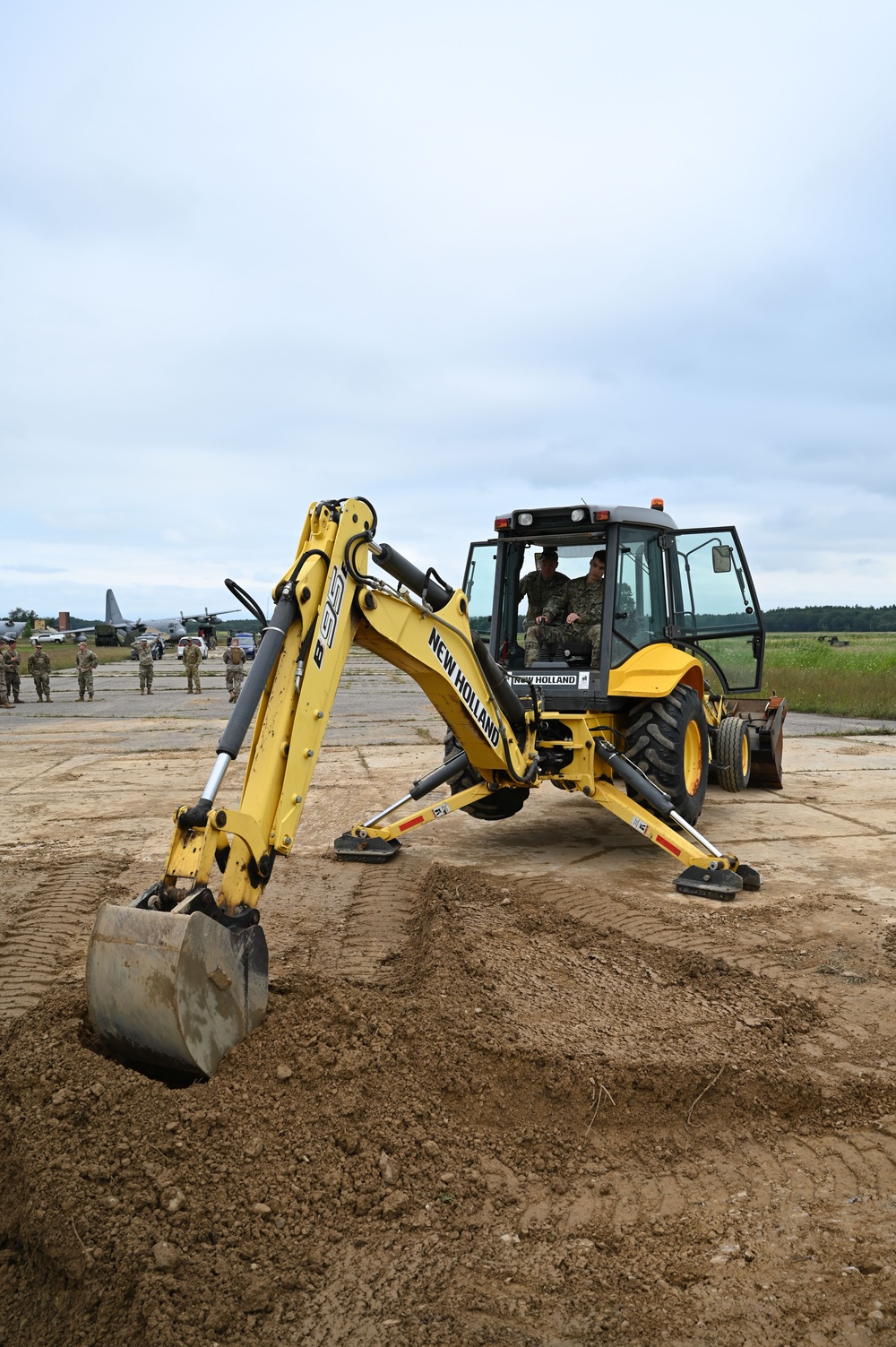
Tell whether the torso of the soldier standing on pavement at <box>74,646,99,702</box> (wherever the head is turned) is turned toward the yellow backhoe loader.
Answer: yes

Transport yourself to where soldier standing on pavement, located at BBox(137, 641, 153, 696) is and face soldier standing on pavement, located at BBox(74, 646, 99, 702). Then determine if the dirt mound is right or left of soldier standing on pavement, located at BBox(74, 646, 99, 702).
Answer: left

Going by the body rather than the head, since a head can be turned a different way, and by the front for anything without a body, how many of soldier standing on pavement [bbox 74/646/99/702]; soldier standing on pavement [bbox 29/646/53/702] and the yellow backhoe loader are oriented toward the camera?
2

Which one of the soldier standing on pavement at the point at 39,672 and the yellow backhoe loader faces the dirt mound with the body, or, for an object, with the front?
the soldier standing on pavement

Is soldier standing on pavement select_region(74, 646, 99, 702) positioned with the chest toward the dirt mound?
yes

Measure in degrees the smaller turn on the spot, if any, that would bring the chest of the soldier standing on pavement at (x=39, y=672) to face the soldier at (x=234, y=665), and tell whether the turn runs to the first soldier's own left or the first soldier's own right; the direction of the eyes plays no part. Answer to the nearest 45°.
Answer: approximately 45° to the first soldier's own left

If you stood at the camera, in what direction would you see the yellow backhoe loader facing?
facing away from the viewer and to the right of the viewer

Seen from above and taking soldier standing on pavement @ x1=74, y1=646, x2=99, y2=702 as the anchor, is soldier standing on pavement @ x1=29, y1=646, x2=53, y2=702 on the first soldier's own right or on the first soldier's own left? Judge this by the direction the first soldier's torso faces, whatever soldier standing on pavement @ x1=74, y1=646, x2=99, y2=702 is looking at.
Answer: on the first soldier's own right

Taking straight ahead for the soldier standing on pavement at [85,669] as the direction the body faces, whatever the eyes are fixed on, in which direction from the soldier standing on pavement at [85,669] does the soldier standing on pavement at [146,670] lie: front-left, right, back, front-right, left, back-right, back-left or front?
back-left

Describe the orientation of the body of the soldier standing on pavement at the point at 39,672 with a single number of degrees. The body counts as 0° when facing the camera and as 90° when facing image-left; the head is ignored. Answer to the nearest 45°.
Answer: approximately 0°

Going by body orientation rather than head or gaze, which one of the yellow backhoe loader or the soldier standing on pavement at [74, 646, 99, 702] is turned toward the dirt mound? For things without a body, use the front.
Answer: the soldier standing on pavement
